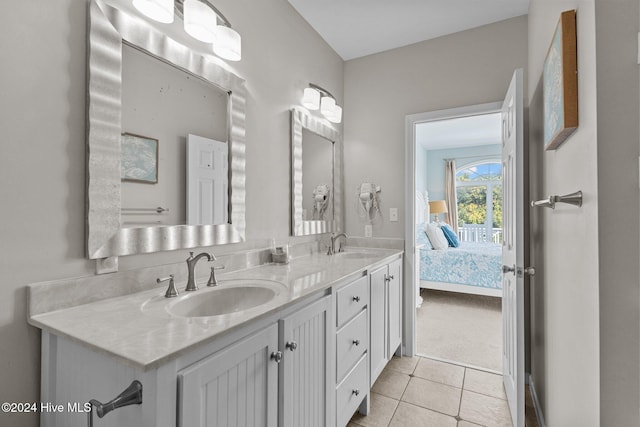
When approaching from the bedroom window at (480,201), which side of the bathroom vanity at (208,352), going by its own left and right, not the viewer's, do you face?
left

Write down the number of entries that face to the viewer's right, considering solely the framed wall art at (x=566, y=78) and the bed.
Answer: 1

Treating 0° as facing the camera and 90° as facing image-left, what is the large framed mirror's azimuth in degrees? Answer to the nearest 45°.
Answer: approximately 315°

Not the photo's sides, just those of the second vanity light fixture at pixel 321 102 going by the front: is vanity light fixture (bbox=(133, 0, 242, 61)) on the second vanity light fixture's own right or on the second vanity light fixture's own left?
on the second vanity light fixture's own right

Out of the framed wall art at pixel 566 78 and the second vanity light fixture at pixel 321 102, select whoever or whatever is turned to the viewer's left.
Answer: the framed wall art

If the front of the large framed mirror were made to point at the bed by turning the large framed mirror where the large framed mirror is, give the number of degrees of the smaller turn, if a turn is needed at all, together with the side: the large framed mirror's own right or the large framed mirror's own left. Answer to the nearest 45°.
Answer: approximately 45° to the large framed mirror's own left

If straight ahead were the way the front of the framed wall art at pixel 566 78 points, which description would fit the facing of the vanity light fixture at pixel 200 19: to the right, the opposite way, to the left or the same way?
the opposite way

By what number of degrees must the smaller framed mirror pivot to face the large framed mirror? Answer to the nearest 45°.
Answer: approximately 90° to its right

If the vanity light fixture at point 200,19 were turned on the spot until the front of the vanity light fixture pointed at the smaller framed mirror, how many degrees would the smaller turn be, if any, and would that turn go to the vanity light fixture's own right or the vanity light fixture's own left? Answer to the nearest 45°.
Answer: approximately 90° to the vanity light fixture's own left

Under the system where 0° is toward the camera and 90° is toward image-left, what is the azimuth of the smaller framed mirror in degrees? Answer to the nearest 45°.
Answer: approximately 315°

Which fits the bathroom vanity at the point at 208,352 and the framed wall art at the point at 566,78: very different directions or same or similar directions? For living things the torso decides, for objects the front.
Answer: very different directions

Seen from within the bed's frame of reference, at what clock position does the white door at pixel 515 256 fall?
The white door is roughly at 3 o'clock from the bed.
